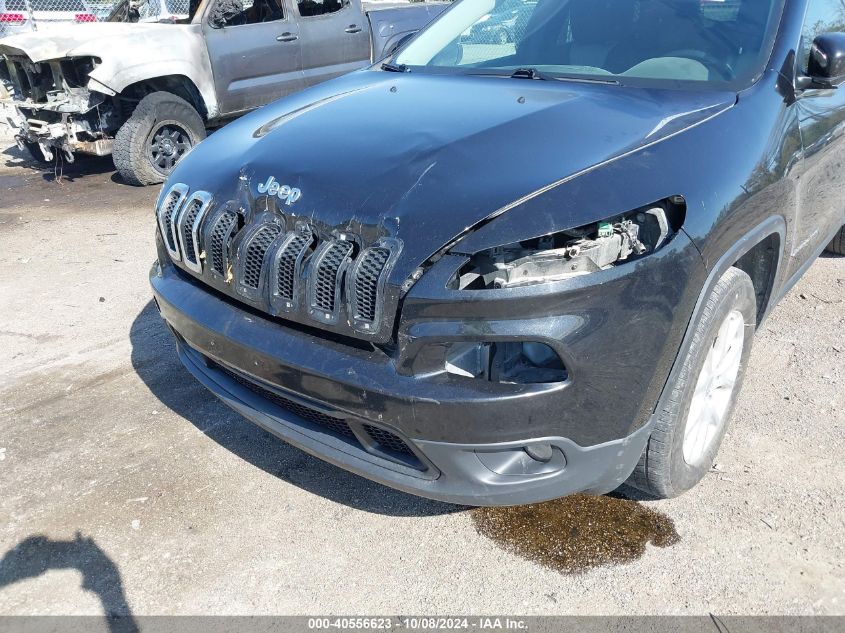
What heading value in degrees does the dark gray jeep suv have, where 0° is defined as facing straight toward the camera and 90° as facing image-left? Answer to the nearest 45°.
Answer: approximately 45°

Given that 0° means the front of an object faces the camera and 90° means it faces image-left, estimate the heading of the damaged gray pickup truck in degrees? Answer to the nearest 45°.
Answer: approximately 45°

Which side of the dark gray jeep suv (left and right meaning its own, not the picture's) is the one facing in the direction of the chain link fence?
right
